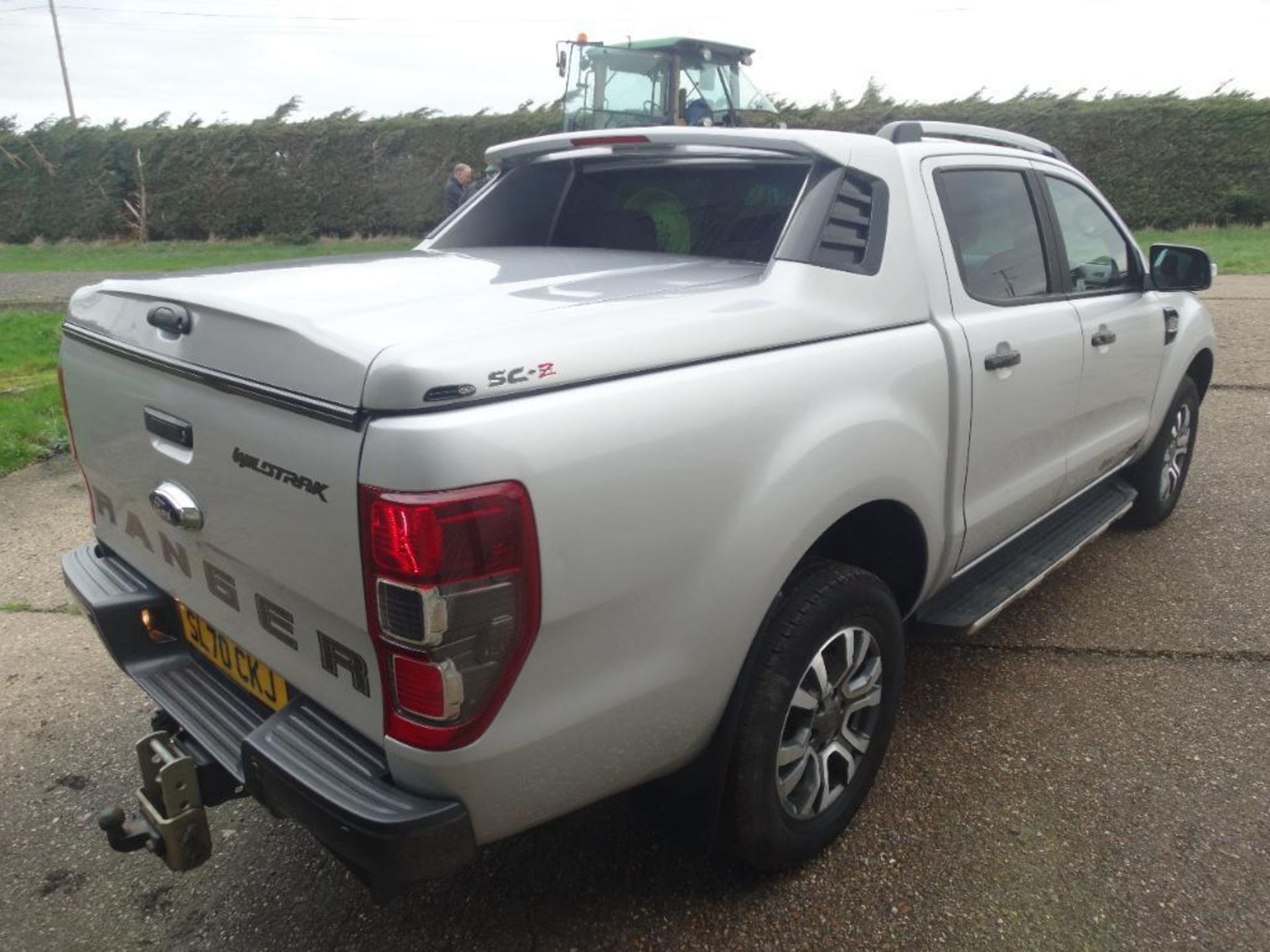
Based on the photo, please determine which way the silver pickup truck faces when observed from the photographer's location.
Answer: facing away from the viewer and to the right of the viewer

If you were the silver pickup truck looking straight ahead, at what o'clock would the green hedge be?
The green hedge is roughly at 10 o'clock from the silver pickup truck.

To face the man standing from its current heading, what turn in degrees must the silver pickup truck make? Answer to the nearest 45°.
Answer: approximately 45° to its left
